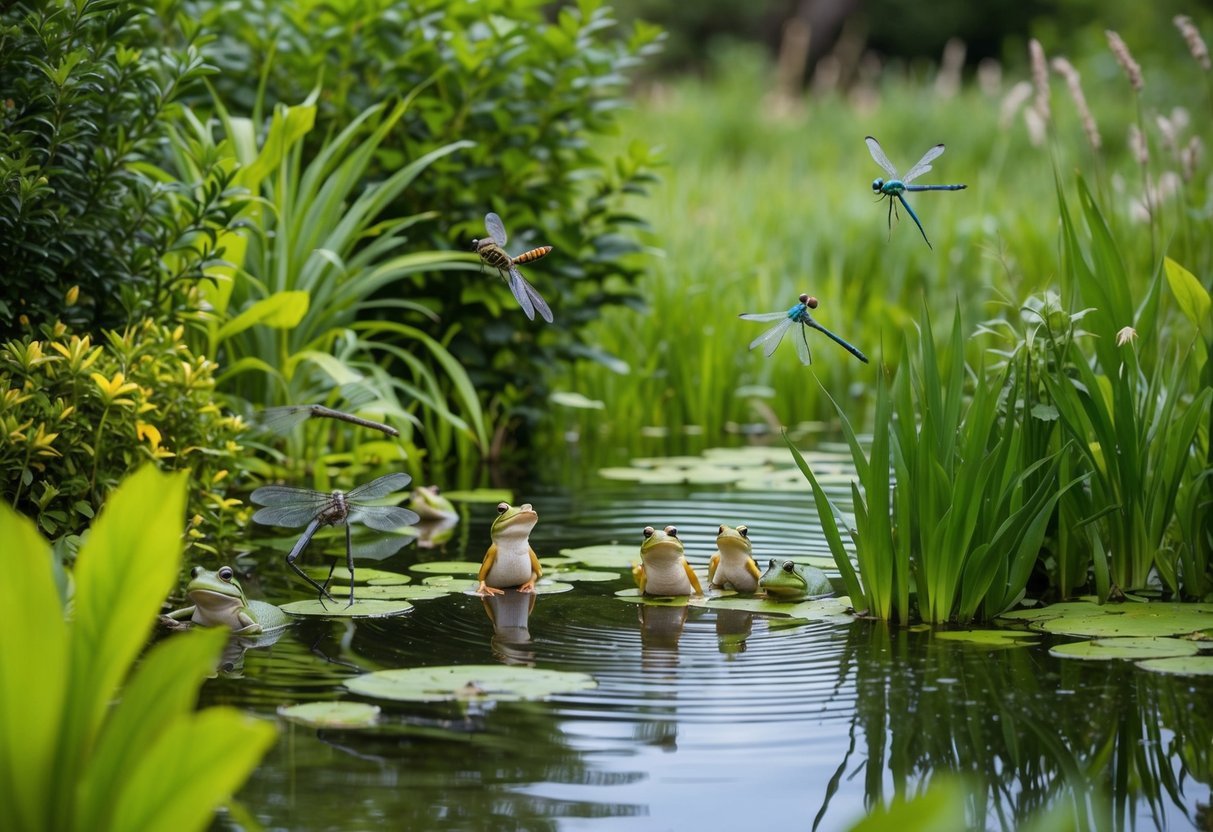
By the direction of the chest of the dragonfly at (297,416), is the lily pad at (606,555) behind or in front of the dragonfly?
behind

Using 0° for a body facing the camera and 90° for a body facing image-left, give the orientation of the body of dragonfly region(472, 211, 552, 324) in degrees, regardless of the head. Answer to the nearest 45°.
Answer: approximately 90°

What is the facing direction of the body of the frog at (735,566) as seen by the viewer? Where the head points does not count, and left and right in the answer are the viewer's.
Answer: facing the viewer

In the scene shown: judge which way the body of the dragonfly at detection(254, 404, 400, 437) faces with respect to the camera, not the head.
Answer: to the viewer's left

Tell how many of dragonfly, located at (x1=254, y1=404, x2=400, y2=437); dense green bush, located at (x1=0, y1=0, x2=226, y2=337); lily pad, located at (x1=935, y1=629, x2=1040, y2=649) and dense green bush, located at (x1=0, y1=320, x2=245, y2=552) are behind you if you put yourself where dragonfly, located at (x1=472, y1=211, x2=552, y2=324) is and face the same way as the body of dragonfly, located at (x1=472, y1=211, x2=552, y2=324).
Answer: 1

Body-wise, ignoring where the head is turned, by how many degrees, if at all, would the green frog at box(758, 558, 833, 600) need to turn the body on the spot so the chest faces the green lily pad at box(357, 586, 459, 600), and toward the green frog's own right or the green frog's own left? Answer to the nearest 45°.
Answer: approximately 45° to the green frog's own right

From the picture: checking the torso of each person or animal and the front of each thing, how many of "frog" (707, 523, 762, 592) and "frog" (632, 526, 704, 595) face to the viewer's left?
0

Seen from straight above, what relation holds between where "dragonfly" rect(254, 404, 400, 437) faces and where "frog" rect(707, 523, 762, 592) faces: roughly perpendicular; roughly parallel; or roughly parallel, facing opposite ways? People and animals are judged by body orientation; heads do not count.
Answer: roughly perpendicular

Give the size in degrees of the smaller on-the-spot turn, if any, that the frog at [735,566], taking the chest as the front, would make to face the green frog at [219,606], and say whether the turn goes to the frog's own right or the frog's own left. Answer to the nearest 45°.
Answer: approximately 45° to the frog's own right

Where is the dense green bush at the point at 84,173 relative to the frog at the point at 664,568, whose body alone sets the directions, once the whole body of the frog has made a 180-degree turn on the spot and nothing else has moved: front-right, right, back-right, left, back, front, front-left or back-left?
left

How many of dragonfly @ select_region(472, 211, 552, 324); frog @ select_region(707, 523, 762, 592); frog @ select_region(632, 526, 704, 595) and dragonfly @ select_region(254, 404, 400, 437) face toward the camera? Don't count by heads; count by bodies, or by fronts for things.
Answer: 2

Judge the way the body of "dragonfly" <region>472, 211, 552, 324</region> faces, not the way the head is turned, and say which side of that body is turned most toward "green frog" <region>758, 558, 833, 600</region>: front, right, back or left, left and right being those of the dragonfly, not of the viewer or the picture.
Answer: back
